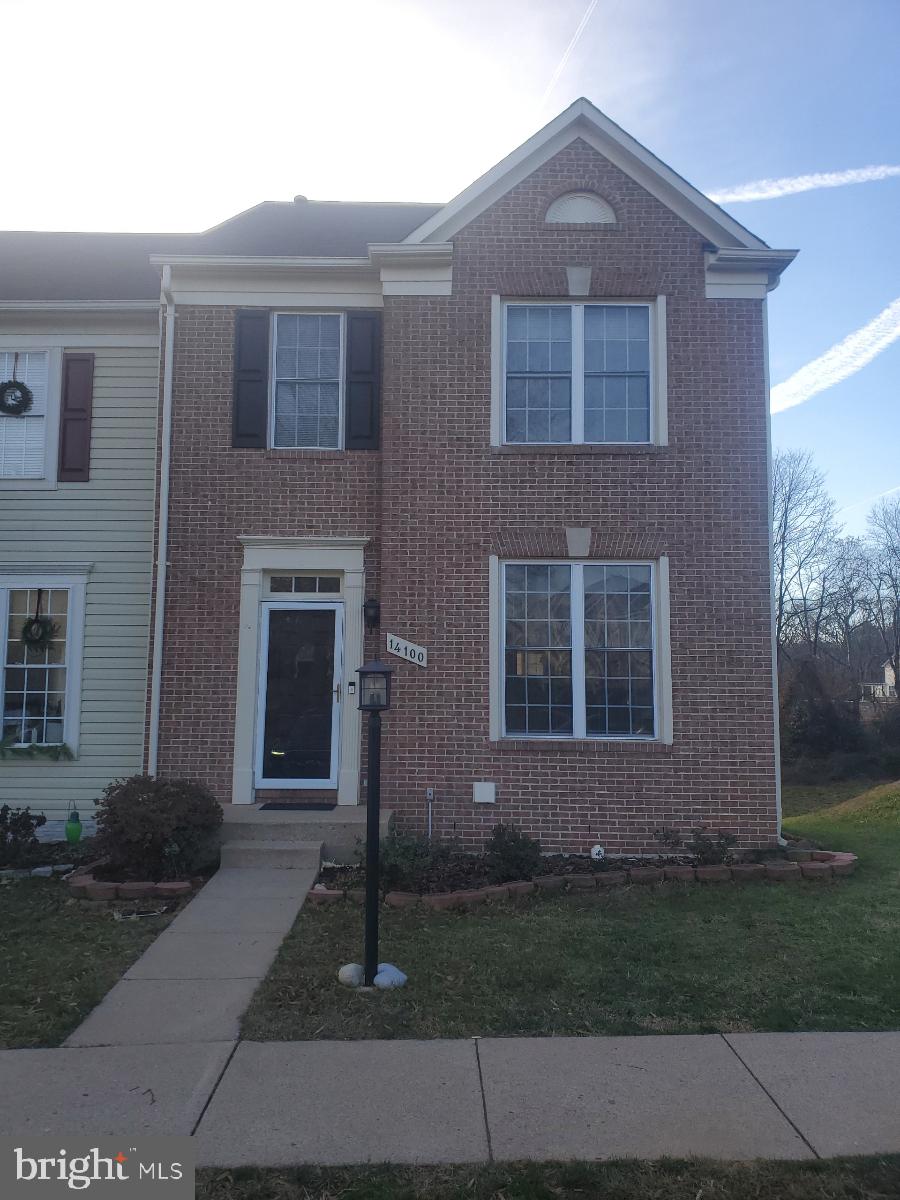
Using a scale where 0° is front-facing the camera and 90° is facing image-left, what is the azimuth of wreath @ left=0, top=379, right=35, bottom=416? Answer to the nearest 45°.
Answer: approximately 0°

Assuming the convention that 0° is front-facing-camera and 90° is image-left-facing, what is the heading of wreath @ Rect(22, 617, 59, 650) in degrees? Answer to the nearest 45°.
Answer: approximately 0°

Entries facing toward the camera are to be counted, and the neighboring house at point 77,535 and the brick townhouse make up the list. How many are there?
2

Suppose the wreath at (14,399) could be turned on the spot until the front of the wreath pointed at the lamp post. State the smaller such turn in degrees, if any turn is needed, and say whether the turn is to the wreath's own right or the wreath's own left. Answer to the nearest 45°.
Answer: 0° — it already faces it

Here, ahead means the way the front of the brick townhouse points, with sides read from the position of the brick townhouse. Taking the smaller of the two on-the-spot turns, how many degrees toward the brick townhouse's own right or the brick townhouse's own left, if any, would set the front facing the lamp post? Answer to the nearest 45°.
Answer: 0° — it already faces it

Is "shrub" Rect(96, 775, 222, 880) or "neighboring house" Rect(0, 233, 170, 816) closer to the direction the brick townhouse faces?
the shrub
